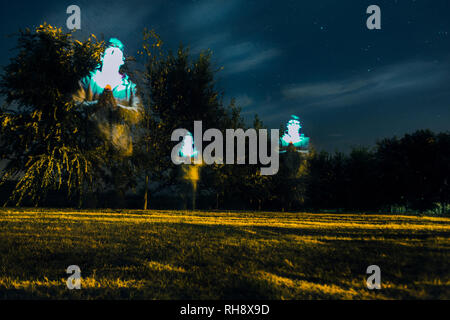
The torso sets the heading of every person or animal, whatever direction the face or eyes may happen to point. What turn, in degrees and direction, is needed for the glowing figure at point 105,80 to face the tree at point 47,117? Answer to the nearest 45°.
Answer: approximately 90° to its right

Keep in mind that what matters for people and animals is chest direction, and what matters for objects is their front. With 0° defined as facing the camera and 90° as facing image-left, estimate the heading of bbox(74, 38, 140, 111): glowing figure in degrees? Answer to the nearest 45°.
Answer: approximately 0°

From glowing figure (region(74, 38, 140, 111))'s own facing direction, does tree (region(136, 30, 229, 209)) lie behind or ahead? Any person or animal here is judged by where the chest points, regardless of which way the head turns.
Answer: behind

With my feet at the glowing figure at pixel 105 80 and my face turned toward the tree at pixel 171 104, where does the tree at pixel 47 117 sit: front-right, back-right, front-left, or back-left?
back-left
